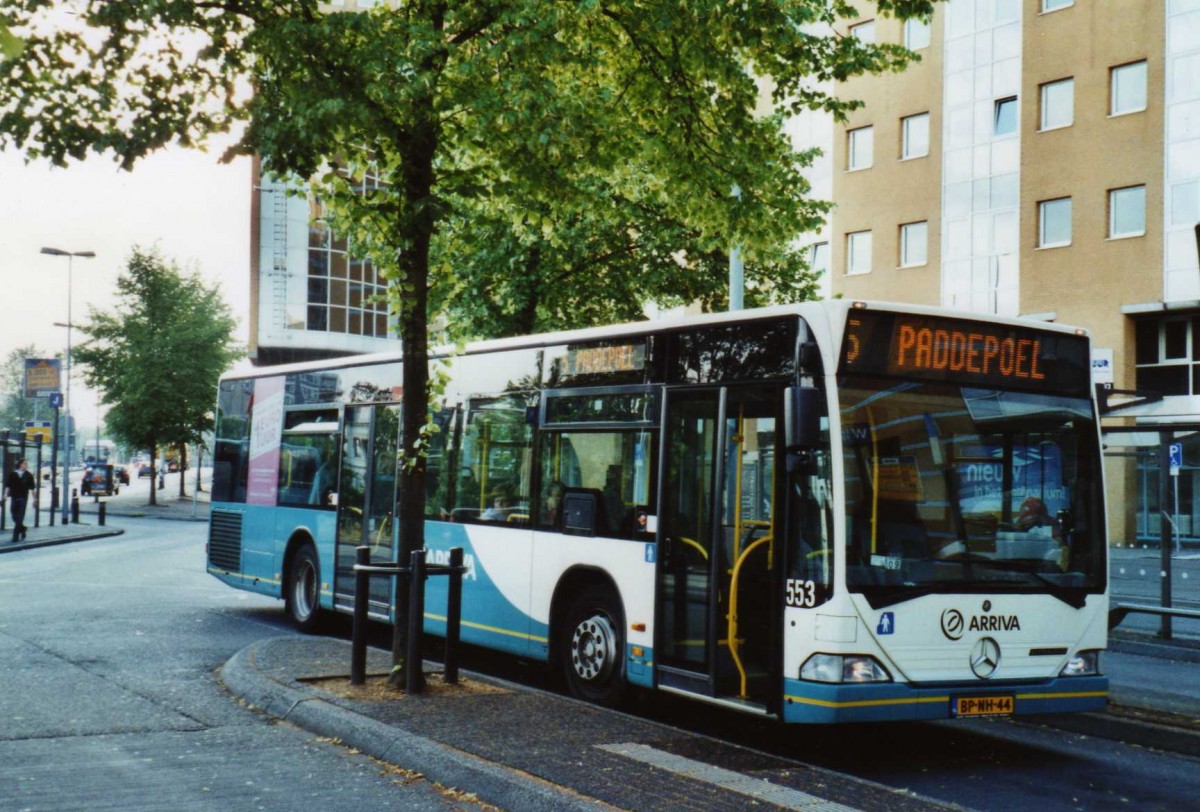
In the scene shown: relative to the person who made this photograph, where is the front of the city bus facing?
facing the viewer and to the right of the viewer

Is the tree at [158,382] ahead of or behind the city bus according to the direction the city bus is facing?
behind

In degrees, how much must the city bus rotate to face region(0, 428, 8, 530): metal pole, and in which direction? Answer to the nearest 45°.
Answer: approximately 180°
